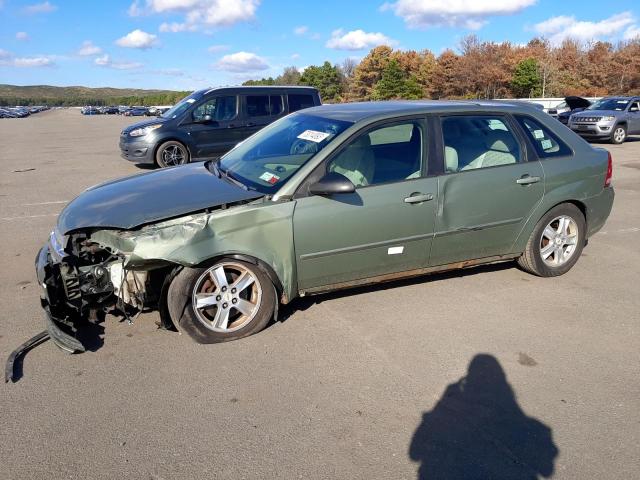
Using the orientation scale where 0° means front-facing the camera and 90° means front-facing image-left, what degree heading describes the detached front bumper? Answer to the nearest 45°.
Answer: approximately 90°

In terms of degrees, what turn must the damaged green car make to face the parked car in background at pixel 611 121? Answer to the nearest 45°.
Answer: approximately 180°

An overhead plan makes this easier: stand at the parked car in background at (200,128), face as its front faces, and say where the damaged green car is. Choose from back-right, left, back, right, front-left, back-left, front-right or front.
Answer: front-left

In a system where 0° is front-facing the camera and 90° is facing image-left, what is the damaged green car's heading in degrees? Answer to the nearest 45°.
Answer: approximately 45°

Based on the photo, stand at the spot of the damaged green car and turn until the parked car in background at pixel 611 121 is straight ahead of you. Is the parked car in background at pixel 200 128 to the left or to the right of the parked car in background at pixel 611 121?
left

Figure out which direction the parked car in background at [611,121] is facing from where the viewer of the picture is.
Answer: facing the viewer and to the left of the viewer

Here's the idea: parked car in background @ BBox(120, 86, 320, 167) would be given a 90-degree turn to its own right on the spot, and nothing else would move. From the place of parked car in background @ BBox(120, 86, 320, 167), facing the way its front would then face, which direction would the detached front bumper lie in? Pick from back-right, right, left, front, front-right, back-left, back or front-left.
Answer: back-left
